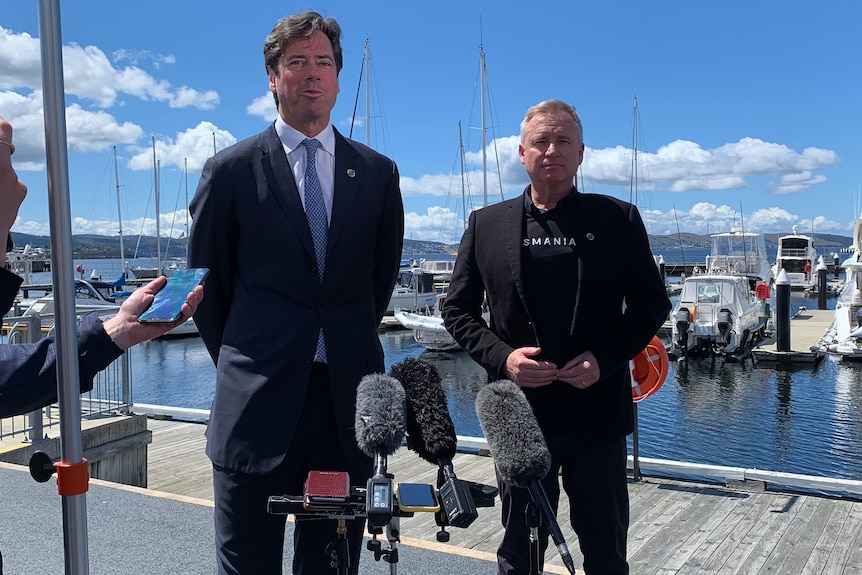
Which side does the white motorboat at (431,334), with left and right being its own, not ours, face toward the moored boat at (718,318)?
back

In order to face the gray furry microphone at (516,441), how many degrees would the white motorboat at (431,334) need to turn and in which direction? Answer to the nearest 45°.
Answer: approximately 90° to its left

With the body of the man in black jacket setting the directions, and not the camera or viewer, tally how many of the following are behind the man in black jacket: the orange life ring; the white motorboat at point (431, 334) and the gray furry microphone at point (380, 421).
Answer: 2

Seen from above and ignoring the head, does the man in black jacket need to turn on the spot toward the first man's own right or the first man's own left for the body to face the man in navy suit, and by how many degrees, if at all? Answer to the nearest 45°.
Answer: approximately 45° to the first man's own right

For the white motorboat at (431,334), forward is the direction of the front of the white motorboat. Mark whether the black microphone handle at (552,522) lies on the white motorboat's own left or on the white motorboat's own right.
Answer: on the white motorboat's own left

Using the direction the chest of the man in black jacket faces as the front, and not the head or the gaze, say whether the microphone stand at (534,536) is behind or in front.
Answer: in front

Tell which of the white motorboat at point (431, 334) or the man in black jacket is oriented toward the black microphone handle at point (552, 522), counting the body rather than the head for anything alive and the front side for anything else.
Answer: the man in black jacket

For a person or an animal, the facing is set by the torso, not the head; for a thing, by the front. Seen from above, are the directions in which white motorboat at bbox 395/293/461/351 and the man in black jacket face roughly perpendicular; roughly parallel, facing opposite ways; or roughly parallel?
roughly perpendicular

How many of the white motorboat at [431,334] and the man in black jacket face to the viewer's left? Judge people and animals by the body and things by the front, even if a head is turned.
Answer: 1

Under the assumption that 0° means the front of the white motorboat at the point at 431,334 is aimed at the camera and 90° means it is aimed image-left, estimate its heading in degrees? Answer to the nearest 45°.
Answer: approximately 90°

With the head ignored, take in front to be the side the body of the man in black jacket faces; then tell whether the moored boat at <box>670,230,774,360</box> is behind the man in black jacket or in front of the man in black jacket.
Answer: behind

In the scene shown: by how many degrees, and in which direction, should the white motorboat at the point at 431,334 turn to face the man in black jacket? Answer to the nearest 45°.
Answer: approximately 90° to its left

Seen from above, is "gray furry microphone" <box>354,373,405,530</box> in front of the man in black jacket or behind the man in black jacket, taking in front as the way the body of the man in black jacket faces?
in front
